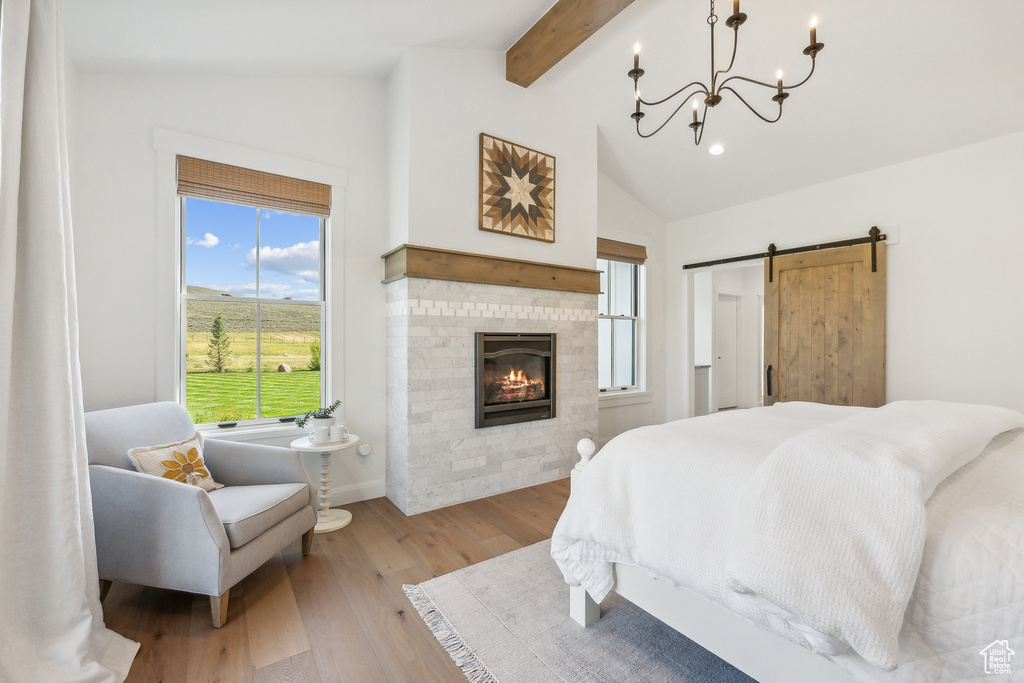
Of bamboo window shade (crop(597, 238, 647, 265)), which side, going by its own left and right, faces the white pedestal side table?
right

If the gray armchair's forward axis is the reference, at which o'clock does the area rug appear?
The area rug is roughly at 12 o'clock from the gray armchair.

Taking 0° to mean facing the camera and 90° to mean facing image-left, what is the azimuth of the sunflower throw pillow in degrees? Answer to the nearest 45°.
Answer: approximately 315°

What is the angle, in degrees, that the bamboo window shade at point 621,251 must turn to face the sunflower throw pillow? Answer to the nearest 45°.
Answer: approximately 90° to its right

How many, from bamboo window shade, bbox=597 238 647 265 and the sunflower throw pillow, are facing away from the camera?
0

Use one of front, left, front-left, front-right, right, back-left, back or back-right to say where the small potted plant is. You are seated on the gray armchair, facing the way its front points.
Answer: left

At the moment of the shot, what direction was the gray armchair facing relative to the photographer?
facing the viewer and to the right of the viewer

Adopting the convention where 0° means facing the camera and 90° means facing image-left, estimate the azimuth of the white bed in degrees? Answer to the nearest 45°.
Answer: approximately 135°

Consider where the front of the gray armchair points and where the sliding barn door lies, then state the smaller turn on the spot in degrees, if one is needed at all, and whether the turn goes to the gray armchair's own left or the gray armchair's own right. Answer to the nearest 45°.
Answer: approximately 45° to the gray armchair's own left

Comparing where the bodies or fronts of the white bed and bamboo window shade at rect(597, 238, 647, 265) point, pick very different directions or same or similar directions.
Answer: very different directions

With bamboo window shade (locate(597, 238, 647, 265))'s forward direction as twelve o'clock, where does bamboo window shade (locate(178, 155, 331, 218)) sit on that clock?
bamboo window shade (locate(178, 155, 331, 218)) is roughly at 3 o'clock from bamboo window shade (locate(597, 238, 647, 265)).
